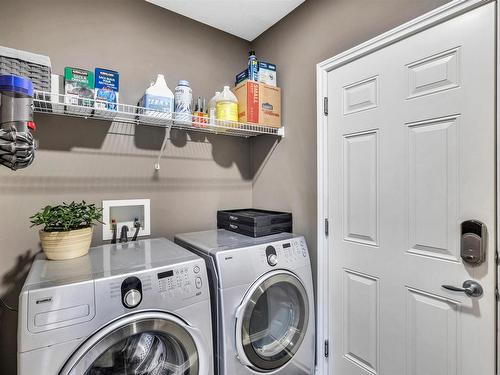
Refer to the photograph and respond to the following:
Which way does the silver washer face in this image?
toward the camera

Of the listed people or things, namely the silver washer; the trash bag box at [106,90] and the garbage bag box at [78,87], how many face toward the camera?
3

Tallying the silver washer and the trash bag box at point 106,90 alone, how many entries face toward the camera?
2

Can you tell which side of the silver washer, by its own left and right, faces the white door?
left

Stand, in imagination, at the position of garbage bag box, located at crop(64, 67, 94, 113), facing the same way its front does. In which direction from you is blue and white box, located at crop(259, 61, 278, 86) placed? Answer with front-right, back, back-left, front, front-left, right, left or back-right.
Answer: left

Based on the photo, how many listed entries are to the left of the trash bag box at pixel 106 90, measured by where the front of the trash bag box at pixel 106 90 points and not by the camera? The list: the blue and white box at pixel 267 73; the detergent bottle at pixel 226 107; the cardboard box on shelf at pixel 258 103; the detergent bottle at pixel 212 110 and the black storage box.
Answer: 5

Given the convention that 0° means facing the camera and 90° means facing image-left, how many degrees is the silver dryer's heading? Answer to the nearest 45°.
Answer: approximately 315°

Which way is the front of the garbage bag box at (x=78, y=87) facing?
toward the camera

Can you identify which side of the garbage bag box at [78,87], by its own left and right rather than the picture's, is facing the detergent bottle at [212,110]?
left

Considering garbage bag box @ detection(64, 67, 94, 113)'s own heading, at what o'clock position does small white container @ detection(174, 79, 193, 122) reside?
The small white container is roughly at 9 o'clock from the garbage bag box.
